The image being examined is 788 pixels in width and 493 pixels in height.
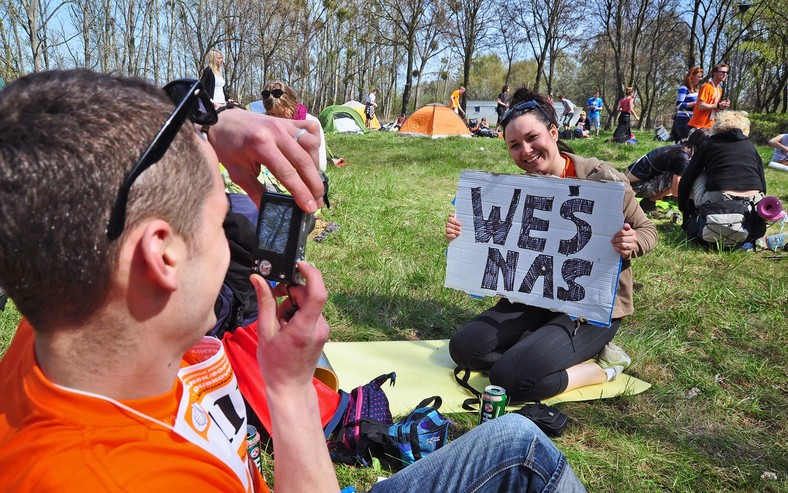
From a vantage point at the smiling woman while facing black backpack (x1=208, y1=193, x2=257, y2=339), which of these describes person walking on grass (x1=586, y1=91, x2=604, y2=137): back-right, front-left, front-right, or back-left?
back-right

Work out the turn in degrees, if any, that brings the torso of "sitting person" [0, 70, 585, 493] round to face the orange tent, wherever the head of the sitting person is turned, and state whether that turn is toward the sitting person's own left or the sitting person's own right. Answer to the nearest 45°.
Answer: approximately 45° to the sitting person's own left

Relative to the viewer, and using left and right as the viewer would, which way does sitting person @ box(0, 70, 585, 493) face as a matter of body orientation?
facing away from the viewer and to the right of the viewer

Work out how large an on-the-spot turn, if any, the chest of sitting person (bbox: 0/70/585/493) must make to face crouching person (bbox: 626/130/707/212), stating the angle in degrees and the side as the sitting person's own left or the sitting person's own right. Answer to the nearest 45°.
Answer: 0° — they already face them

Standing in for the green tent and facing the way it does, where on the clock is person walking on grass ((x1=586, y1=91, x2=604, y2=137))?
The person walking on grass is roughly at 10 o'clock from the green tent.

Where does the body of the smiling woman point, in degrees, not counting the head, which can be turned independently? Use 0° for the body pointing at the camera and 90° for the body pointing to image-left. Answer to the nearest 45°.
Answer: approximately 45°
